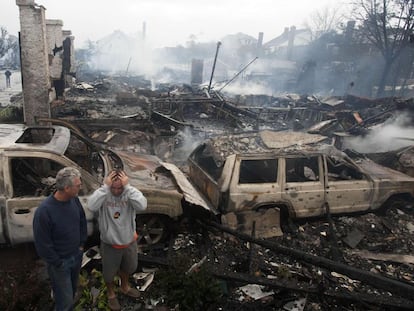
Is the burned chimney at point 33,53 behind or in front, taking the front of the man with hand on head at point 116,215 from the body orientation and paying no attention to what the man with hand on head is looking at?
behind

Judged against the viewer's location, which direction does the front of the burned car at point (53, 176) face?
facing to the right of the viewer

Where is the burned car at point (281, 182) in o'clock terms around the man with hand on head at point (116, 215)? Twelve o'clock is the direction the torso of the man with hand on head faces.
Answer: The burned car is roughly at 8 o'clock from the man with hand on head.

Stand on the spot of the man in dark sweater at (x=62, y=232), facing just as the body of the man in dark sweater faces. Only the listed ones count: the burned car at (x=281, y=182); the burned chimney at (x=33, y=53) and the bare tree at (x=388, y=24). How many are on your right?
0

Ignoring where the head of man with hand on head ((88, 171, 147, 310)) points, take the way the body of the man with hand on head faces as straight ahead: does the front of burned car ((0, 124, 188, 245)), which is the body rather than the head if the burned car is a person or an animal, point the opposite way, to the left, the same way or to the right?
to the left

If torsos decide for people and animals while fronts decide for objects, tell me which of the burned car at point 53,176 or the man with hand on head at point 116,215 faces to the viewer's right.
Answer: the burned car

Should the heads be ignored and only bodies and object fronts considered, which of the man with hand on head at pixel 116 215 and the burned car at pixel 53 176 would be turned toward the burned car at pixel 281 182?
the burned car at pixel 53 176

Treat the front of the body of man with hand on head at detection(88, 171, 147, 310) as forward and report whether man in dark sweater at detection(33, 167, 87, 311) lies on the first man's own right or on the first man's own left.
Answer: on the first man's own right

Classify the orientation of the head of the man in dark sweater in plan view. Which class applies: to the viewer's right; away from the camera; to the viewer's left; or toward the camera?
to the viewer's right

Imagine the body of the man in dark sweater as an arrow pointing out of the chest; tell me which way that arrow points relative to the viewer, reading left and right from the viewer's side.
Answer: facing the viewer and to the right of the viewer

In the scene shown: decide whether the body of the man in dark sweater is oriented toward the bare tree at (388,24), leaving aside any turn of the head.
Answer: no

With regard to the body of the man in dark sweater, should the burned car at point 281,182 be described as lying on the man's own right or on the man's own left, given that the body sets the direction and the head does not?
on the man's own left

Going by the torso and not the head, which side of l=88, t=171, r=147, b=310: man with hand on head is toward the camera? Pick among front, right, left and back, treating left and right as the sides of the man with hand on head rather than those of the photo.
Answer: front

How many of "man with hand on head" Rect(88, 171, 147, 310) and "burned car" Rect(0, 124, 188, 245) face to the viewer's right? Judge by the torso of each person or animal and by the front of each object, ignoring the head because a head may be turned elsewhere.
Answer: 1

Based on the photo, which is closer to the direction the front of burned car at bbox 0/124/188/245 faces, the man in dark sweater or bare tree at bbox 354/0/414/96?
the bare tree

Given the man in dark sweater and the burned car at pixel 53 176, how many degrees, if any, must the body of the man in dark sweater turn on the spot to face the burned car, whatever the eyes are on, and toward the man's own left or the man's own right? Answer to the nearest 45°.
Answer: approximately 135° to the man's own left

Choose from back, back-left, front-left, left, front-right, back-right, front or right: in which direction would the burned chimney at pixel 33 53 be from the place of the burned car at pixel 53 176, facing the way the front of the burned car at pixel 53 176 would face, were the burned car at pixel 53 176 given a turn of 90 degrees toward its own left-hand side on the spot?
front
